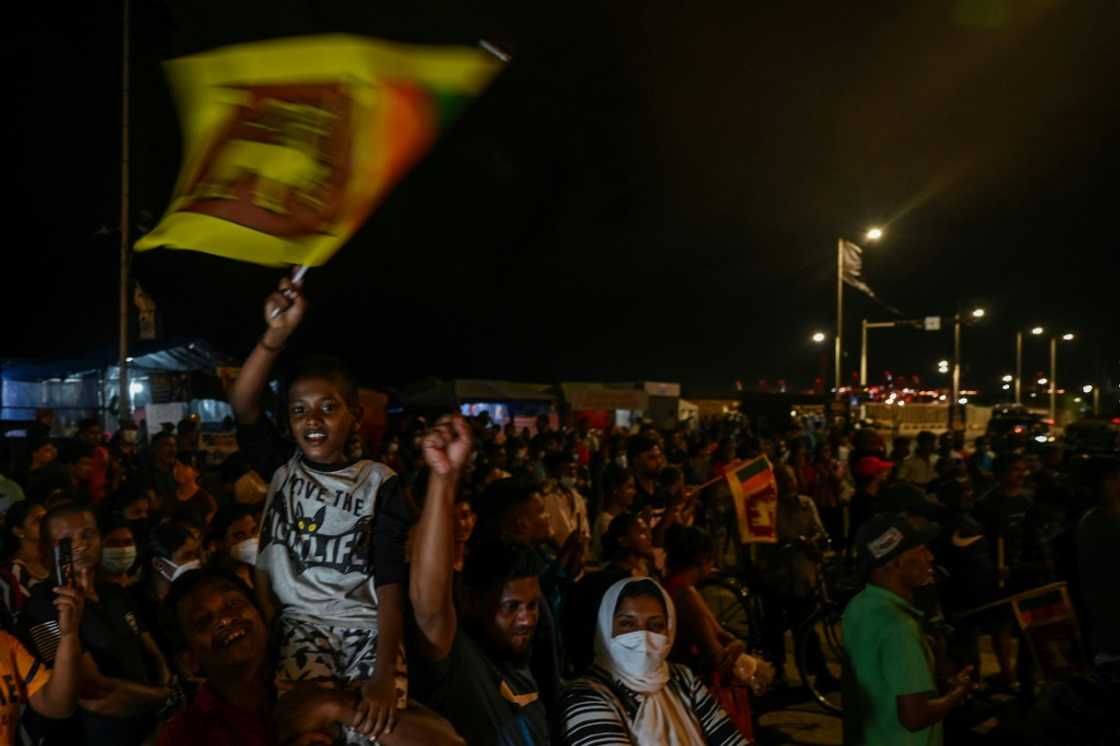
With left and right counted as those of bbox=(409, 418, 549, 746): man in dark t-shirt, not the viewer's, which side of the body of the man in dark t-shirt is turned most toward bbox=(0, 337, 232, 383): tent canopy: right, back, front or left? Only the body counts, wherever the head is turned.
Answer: back

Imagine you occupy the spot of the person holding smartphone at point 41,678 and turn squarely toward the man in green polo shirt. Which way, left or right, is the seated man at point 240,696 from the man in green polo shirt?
right

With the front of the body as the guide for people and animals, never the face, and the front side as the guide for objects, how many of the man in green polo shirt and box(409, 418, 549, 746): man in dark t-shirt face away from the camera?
0
